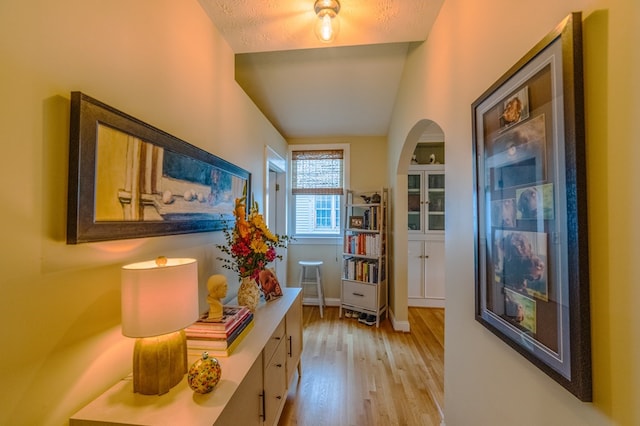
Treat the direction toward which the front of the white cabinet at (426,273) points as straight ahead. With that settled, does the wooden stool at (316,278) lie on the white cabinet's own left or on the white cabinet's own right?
on the white cabinet's own right

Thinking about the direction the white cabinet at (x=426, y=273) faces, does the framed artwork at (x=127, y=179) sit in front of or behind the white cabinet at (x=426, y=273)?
in front

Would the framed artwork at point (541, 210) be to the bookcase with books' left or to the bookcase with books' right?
on its left

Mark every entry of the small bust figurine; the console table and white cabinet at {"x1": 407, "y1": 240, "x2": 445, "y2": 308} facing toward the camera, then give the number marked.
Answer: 1

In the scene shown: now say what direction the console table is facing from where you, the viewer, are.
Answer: facing to the right of the viewer

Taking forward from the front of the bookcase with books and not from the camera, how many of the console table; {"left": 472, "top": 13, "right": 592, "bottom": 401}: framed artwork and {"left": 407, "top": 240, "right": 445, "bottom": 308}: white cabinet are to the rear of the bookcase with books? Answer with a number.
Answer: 1

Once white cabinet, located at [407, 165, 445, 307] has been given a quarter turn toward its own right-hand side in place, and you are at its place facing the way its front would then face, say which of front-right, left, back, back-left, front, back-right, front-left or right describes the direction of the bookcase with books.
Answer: front-left
